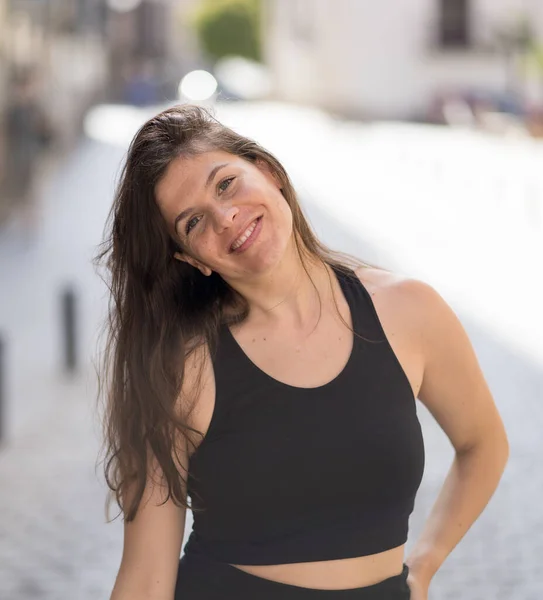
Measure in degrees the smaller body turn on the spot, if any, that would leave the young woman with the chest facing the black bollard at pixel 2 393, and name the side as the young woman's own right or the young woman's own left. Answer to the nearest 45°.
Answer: approximately 135° to the young woman's own right

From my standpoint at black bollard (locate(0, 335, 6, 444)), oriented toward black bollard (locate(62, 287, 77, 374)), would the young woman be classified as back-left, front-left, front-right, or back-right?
back-right

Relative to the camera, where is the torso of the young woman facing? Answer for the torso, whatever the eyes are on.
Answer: toward the camera

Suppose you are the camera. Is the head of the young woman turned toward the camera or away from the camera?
toward the camera

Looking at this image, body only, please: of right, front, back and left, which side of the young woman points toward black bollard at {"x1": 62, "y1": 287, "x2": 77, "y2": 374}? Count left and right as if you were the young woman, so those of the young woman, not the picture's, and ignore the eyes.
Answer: back
